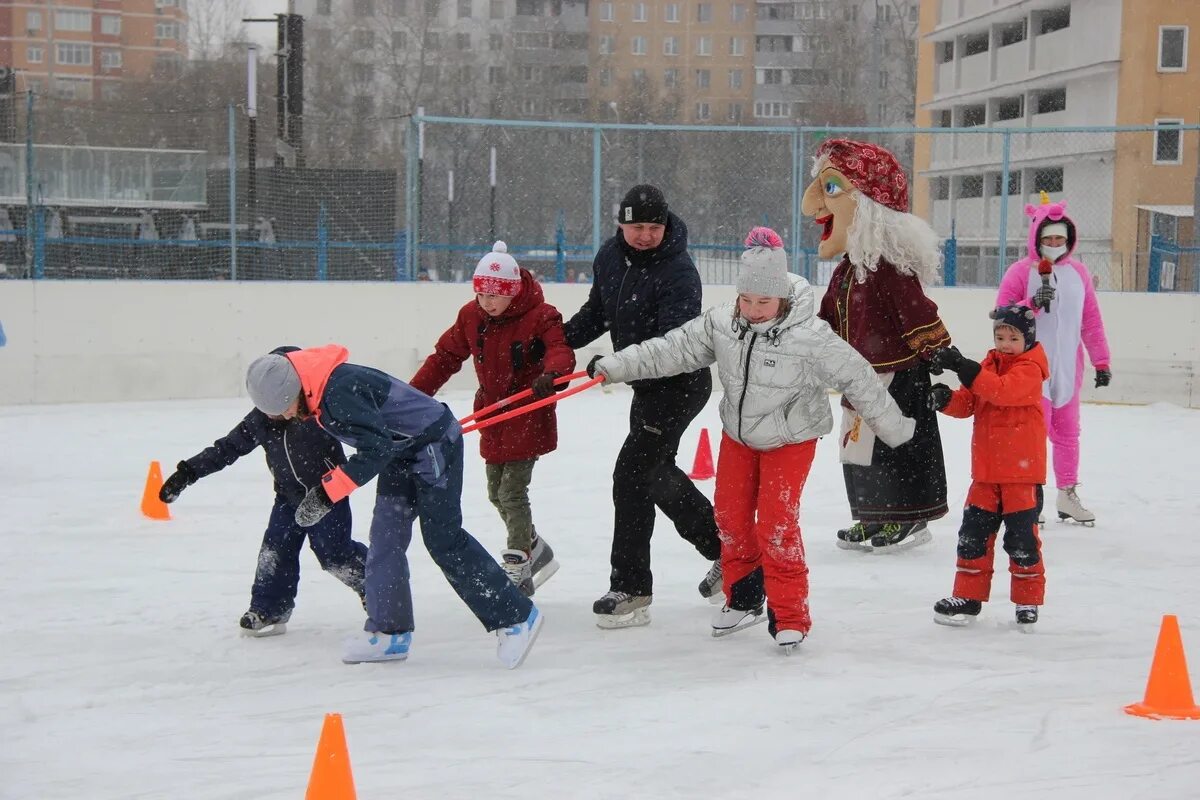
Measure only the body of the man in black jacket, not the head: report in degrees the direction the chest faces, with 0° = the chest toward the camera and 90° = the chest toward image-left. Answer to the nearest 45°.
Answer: approximately 45°

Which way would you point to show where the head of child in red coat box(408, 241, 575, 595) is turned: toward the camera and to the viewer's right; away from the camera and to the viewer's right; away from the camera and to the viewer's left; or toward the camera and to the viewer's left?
toward the camera and to the viewer's left

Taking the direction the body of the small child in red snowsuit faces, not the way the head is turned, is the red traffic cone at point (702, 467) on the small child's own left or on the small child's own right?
on the small child's own right

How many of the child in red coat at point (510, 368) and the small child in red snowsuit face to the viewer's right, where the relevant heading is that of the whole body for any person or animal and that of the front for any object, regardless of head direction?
0

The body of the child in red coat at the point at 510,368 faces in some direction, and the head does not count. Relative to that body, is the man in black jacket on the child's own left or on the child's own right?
on the child's own left

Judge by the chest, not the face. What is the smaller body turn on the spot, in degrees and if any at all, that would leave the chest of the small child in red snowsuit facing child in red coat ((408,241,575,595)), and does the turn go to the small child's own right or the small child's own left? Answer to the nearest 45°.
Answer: approximately 45° to the small child's own right

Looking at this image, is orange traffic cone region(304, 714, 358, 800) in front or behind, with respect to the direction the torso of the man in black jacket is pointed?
in front

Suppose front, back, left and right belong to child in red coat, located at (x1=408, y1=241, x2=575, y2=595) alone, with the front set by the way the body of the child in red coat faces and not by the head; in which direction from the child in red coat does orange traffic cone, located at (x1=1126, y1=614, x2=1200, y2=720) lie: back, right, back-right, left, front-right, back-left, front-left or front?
left

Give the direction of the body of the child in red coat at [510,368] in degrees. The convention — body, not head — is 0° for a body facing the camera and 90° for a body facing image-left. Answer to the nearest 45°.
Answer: approximately 45°

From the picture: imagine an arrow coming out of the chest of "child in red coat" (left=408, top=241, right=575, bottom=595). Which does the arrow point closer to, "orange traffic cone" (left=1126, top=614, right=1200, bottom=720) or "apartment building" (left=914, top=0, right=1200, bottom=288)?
the orange traffic cone

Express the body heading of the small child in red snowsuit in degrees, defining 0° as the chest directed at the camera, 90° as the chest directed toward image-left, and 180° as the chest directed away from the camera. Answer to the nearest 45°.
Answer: approximately 45°
